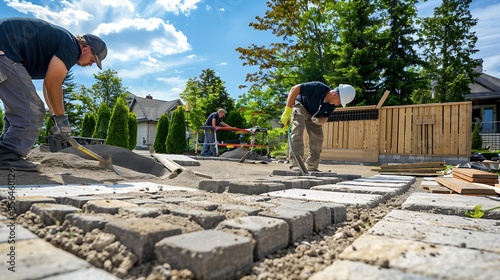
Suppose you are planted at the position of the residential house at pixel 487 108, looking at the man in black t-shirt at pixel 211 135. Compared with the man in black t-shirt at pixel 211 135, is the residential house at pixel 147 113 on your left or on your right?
right

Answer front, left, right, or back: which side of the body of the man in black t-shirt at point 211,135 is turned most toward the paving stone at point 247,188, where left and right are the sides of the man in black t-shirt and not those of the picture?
right

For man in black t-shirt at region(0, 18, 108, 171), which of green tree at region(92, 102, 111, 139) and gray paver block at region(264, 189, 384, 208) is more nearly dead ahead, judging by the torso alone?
the gray paver block

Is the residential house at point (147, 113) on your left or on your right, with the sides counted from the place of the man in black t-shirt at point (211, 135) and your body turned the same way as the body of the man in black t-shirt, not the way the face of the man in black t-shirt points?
on your left

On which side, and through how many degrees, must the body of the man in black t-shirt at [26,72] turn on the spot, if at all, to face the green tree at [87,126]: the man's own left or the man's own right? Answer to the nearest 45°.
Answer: approximately 90° to the man's own left

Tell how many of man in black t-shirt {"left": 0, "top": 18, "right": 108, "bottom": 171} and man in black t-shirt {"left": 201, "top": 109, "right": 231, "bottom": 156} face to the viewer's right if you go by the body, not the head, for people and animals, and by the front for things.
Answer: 2

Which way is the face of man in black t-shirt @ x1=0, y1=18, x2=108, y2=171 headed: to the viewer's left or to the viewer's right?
to the viewer's right

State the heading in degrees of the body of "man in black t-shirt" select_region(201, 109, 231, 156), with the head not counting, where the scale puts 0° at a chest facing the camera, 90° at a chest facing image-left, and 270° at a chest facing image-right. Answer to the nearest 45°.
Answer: approximately 270°

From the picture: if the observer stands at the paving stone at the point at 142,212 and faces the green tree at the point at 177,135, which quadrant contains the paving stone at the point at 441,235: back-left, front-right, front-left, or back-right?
back-right

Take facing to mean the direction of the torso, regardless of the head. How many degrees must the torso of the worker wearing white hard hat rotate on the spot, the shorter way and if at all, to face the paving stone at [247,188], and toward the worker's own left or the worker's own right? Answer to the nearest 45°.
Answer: approximately 45° to the worker's own right

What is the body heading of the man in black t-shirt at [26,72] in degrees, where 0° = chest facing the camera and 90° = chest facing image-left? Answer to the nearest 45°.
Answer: approximately 270°

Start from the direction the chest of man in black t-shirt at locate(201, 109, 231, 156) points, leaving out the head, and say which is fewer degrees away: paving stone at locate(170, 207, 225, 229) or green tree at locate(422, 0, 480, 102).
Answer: the green tree
